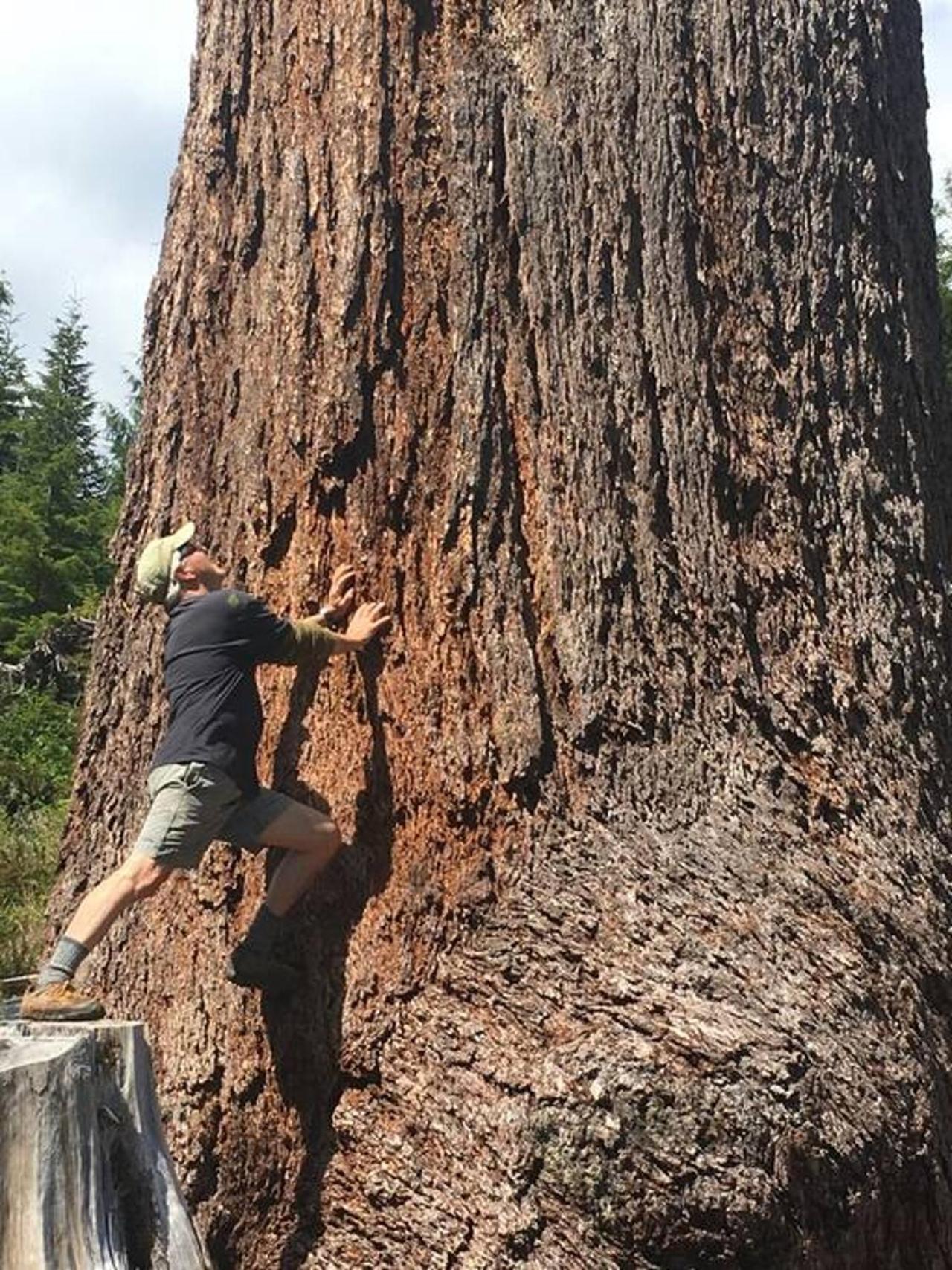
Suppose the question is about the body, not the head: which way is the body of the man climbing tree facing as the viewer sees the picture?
to the viewer's right

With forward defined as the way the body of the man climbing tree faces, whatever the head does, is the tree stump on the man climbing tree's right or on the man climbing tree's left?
on the man climbing tree's right

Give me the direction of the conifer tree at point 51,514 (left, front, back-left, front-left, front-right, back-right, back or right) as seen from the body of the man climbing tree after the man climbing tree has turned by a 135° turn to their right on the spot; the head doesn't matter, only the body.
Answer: back-right
